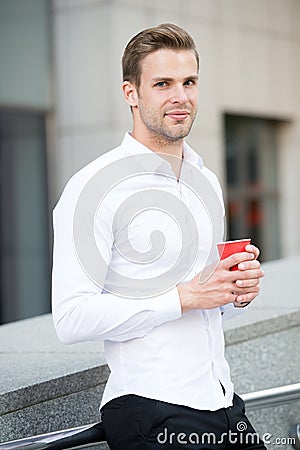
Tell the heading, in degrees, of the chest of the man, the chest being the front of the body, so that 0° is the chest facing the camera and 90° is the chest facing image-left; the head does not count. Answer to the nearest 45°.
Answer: approximately 315°
